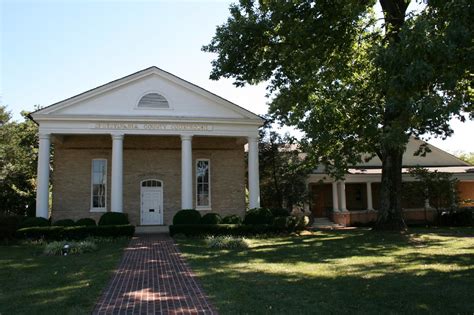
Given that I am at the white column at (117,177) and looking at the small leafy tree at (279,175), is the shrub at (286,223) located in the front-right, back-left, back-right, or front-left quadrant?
front-right

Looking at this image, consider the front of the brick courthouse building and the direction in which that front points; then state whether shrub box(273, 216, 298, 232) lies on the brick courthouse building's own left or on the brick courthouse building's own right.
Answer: on the brick courthouse building's own left

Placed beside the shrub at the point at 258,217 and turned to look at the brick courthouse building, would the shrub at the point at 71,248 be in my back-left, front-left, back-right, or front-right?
front-left

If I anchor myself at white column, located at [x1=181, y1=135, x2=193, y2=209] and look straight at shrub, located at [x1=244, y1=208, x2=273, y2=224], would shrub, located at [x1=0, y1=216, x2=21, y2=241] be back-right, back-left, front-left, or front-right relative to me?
back-right

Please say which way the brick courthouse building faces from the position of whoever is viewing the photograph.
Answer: facing the viewer

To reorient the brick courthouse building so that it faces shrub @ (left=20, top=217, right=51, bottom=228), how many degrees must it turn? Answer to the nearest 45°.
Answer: approximately 45° to its right

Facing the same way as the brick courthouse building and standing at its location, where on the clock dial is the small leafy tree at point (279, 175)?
The small leafy tree is roughly at 8 o'clock from the brick courthouse building.

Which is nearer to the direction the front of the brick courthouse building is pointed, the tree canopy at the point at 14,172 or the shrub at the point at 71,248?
the shrub

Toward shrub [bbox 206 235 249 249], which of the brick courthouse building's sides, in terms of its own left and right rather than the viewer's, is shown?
front

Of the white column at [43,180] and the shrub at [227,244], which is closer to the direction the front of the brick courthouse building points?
the shrub

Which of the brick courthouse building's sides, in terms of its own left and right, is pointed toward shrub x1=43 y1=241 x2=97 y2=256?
front

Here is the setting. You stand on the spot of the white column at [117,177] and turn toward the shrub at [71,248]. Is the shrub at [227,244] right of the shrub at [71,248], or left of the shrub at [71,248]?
left
